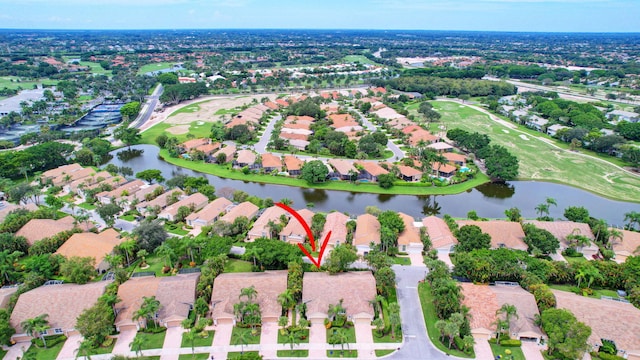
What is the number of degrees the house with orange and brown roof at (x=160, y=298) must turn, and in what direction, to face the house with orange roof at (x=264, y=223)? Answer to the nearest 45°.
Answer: approximately 135° to its left

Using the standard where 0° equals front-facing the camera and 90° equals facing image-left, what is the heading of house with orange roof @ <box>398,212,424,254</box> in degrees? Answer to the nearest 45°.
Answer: approximately 0°

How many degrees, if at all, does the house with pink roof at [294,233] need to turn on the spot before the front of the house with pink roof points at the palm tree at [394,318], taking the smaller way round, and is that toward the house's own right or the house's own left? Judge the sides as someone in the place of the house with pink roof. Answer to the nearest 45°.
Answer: approximately 45° to the house's own left

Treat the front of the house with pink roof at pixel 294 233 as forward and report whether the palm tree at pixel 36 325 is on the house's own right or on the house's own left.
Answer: on the house's own right

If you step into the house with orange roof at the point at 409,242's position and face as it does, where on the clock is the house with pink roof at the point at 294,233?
the house with pink roof at the point at 294,233 is roughly at 3 o'clock from the house with orange roof at the point at 409,242.

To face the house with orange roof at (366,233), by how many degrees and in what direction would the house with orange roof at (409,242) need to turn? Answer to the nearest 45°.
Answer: approximately 90° to its right

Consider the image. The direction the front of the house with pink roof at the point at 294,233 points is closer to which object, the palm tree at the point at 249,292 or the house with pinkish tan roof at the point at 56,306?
the palm tree

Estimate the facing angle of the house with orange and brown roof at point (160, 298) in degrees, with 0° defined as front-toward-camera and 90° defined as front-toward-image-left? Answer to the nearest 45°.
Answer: approximately 0°
